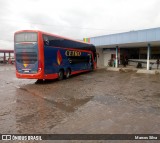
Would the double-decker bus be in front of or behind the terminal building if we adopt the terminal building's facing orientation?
in front

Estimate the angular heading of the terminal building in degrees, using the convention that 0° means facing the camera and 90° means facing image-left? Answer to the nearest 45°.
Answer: approximately 45°
